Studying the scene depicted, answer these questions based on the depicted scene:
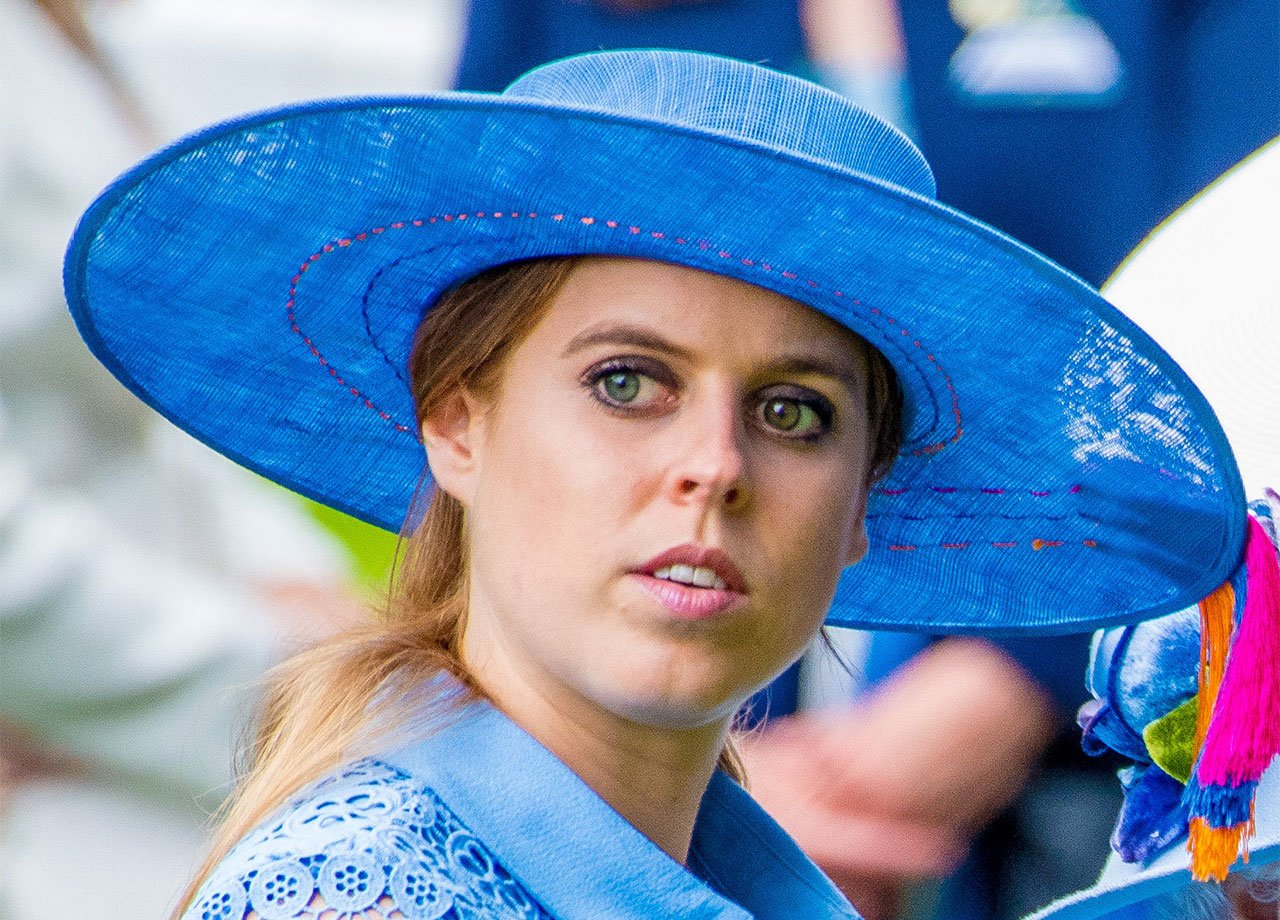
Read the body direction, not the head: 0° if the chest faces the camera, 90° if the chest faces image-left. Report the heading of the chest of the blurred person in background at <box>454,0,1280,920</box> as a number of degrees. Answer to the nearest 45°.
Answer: approximately 0°

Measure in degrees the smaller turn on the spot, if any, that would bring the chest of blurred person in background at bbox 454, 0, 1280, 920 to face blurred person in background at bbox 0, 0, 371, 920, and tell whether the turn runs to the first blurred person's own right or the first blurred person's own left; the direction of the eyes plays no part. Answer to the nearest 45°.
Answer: approximately 90° to the first blurred person's own right
